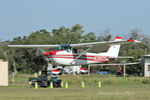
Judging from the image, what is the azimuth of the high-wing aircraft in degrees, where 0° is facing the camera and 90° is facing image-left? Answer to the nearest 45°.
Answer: approximately 45°
